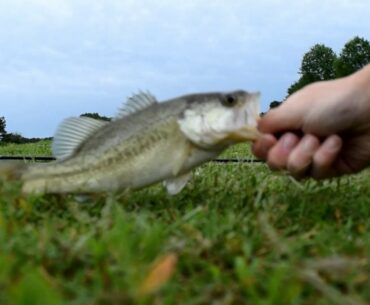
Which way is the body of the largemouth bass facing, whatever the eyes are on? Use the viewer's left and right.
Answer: facing to the right of the viewer
